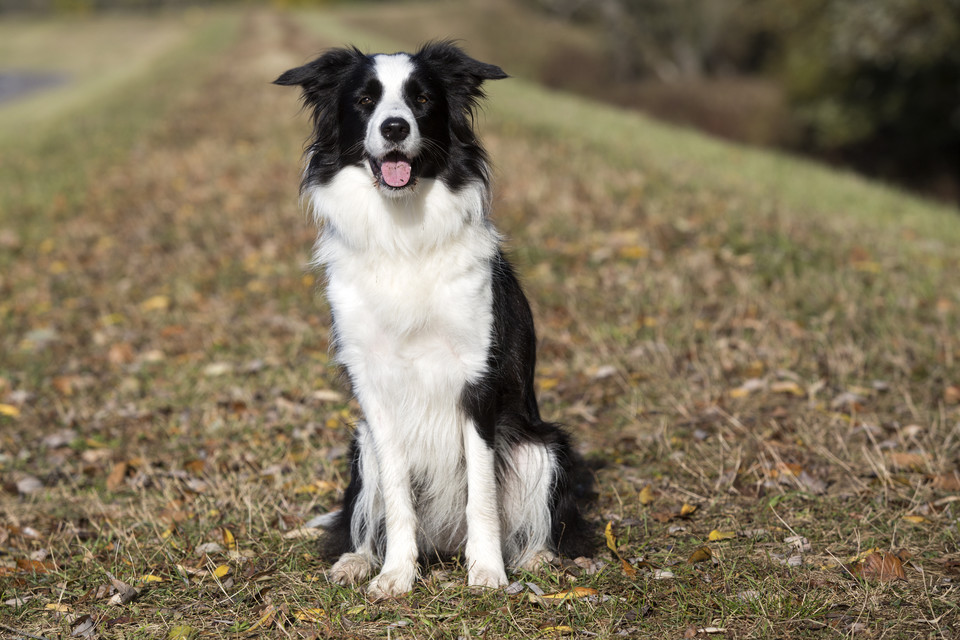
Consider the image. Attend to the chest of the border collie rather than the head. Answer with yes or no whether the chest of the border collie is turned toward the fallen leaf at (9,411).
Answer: no

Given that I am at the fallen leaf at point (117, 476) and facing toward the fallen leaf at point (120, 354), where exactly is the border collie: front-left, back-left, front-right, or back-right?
back-right

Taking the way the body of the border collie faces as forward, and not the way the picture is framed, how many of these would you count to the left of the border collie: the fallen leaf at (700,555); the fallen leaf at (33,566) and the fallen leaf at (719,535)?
2

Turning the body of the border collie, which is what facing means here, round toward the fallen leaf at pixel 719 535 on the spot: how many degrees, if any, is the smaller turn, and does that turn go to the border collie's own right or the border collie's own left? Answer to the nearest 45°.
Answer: approximately 90° to the border collie's own left

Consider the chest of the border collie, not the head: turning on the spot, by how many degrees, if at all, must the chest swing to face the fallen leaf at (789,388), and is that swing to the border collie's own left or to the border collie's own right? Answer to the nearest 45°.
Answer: approximately 135° to the border collie's own left

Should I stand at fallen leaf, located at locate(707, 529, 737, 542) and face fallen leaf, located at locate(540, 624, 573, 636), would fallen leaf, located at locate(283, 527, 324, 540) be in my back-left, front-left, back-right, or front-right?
front-right

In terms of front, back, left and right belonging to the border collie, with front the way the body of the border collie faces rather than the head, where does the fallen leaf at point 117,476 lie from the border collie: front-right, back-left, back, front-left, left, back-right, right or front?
back-right

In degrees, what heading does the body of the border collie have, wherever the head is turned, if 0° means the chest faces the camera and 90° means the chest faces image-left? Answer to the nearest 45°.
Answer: approximately 0°

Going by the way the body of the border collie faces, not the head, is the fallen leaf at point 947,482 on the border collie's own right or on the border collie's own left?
on the border collie's own left

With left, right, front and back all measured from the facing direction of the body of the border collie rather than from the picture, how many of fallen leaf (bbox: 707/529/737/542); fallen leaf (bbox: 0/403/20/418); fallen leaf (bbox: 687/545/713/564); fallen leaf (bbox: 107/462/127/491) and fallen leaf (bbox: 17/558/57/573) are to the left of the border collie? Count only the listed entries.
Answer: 2

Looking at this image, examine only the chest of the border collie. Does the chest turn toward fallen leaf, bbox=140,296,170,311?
no

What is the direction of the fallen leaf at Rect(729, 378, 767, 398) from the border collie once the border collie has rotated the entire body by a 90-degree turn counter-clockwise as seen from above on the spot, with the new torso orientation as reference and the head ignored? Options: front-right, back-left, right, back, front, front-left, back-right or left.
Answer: front-left
